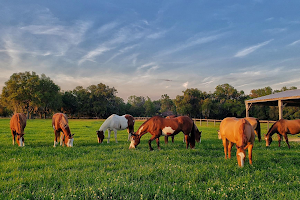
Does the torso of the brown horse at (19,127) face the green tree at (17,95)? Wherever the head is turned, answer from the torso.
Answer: no

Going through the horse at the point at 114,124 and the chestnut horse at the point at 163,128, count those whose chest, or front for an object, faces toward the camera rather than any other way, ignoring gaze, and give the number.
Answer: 0

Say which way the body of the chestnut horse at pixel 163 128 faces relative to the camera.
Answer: to the viewer's left

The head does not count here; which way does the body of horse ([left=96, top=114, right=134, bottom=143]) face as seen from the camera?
to the viewer's left

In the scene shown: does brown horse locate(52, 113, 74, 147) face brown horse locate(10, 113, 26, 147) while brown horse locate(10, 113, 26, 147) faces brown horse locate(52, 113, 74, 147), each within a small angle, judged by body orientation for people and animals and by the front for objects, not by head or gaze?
no

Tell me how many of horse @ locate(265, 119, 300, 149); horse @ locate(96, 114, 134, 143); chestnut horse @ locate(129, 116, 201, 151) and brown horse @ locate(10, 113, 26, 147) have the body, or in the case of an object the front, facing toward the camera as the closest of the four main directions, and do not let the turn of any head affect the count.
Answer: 1

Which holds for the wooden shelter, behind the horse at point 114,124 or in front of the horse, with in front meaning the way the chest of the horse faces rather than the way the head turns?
behind

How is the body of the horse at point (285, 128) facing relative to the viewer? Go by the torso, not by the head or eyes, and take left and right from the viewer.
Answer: facing to the left of the viewer

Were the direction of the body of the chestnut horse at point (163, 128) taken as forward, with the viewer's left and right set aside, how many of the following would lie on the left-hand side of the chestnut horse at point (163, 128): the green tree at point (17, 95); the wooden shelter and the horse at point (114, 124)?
0

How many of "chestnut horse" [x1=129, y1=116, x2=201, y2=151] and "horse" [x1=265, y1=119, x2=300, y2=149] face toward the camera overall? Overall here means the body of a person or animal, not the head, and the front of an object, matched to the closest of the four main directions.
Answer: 0

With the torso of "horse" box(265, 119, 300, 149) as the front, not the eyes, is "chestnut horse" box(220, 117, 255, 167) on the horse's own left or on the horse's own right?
on the horse's own left

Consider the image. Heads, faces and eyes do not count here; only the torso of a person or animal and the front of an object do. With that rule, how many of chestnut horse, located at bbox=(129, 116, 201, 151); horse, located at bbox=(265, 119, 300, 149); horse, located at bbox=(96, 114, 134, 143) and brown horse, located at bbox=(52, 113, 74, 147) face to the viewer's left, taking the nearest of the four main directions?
3

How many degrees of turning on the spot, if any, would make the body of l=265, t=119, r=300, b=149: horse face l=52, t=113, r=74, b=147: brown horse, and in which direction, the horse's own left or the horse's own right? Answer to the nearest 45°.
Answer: approximately 45° to the horse's own left

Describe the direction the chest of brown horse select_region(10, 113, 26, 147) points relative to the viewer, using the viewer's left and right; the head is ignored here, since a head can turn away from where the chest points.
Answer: facing the viewer
